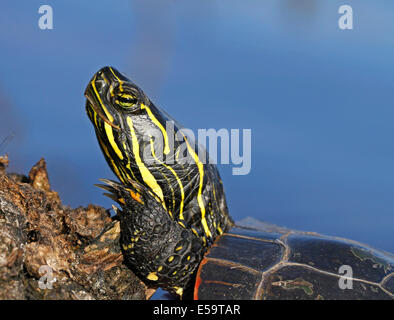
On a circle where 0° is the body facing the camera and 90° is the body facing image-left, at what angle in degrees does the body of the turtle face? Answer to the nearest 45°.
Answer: approximately 90°
